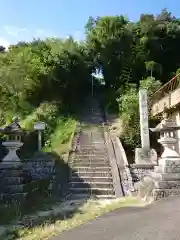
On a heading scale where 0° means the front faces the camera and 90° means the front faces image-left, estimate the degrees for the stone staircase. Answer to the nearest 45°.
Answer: approximately 0°

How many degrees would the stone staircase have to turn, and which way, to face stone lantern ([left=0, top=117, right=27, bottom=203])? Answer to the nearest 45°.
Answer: approximately 45° to its right

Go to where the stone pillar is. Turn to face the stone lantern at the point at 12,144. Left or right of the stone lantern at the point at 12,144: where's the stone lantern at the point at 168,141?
left

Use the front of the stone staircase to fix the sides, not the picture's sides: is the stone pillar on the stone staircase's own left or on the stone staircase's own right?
on the stone staircase's own left

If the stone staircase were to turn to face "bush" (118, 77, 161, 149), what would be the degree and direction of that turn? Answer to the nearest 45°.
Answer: approximately 135° to its left

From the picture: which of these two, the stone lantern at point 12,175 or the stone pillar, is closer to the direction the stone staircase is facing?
the stone lantern

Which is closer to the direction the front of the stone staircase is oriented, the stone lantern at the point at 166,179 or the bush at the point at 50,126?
the stone lantern

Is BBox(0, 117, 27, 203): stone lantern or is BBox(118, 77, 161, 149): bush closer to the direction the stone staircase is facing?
the stone lantern

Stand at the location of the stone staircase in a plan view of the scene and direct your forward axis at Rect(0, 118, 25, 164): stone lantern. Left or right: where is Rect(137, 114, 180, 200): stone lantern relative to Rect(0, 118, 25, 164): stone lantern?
left

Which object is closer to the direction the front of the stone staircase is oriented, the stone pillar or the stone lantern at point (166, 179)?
the stone lantern
